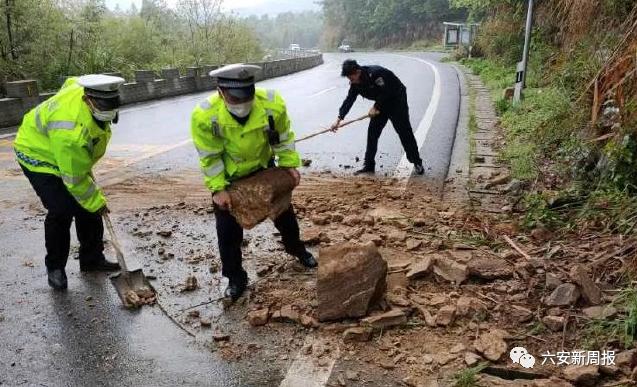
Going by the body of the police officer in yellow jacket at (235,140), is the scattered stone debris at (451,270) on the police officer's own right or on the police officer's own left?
on the police officer's own left

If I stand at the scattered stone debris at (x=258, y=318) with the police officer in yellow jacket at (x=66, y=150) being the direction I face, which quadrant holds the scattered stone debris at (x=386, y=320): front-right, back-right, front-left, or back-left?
back-right

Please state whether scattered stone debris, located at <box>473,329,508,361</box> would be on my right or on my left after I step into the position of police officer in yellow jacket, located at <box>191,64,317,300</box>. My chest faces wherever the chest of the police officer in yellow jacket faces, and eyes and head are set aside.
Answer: on my left

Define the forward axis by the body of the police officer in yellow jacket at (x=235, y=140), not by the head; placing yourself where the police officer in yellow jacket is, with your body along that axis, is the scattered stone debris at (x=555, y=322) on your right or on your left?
on your left

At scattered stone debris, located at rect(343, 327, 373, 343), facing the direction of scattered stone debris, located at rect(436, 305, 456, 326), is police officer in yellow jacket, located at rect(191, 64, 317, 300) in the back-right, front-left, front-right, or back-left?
back-left

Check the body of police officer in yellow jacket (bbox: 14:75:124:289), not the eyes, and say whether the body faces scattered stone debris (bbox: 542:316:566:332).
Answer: yes

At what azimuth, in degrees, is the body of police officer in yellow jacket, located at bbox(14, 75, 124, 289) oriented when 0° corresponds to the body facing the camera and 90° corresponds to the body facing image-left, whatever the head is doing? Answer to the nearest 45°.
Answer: approximately 315°

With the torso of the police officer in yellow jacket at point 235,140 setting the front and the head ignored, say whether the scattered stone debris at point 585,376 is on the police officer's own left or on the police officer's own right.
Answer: on the police officer's own left

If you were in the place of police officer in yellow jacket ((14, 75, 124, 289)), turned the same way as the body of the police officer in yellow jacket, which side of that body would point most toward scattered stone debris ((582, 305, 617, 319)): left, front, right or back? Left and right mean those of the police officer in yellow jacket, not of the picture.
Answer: front

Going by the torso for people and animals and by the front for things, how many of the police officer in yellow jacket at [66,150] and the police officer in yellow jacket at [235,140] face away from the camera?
0

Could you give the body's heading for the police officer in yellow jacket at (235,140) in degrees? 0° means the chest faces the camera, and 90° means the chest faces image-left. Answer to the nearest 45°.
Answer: approximately 0°
